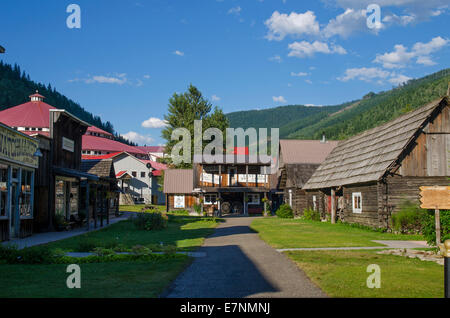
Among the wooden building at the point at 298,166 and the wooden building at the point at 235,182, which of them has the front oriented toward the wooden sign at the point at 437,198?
the wooden building at the point at 235,182

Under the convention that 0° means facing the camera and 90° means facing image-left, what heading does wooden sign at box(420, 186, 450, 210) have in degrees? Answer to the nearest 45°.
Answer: approximately 0°

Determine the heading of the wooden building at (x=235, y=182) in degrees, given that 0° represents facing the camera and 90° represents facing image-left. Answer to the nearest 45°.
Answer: approximately 0°

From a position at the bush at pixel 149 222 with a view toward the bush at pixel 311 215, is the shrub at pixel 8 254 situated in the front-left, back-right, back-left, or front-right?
back-right

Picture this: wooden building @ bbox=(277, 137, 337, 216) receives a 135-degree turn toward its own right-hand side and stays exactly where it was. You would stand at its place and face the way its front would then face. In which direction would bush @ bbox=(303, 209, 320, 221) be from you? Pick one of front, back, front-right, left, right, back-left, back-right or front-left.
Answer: back-right

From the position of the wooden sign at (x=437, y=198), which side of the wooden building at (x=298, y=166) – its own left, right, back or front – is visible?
left

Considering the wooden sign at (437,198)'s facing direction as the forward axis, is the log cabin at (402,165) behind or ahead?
behind

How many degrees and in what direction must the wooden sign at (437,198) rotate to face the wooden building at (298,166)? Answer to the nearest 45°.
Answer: approximately 180°

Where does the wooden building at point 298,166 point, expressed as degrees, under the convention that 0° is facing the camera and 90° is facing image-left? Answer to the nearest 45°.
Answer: approximately 90°

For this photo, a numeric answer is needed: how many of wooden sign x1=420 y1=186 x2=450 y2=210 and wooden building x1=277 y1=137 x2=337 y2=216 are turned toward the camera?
1

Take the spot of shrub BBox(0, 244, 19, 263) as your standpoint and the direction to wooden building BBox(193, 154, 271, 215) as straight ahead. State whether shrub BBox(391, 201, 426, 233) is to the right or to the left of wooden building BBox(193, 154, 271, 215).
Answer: right

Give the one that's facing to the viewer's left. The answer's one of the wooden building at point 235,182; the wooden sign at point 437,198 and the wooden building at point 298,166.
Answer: the wooden building at point 298,166
